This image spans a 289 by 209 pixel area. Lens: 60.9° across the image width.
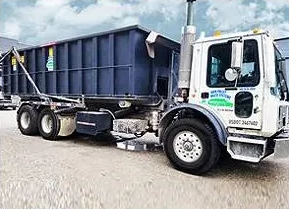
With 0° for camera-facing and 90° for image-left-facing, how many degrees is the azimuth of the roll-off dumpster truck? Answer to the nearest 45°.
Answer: approximately 315°
